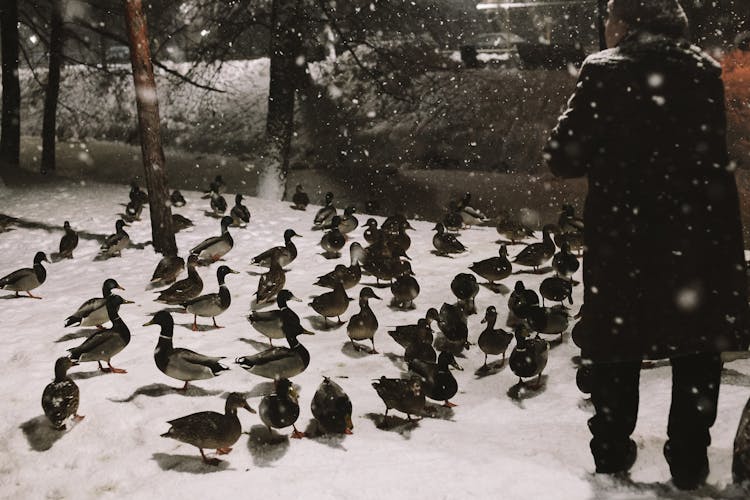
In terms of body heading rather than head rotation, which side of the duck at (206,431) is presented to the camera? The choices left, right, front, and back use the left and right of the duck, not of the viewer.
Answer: right

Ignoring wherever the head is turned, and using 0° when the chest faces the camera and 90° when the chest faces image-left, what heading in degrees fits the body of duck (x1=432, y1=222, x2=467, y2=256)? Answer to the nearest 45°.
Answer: approximately 90°

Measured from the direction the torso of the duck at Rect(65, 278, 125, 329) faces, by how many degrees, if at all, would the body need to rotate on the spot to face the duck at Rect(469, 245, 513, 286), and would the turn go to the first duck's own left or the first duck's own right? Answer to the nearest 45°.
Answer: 0° — it already faces it

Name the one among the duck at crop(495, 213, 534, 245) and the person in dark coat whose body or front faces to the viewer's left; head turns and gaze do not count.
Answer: the duck

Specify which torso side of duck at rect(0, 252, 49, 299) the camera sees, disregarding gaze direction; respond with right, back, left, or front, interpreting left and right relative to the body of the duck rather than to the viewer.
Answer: right

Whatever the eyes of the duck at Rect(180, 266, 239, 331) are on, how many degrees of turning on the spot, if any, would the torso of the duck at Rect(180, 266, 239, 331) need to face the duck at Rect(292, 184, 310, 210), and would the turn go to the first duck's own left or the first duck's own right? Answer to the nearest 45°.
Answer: approximately 90° to the first duck's own left

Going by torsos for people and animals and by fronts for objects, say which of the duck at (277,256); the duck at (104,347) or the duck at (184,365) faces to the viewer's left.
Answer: the duck at (184,365)

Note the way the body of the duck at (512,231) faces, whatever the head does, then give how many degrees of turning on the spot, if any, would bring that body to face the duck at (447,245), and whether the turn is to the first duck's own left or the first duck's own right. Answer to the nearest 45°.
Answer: approximately 45° to the first duck's own left

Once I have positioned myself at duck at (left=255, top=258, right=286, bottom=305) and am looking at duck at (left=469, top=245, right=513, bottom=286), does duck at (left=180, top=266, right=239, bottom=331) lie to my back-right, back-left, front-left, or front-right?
back-right

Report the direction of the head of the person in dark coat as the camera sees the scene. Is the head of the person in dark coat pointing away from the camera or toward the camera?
away from the camera
